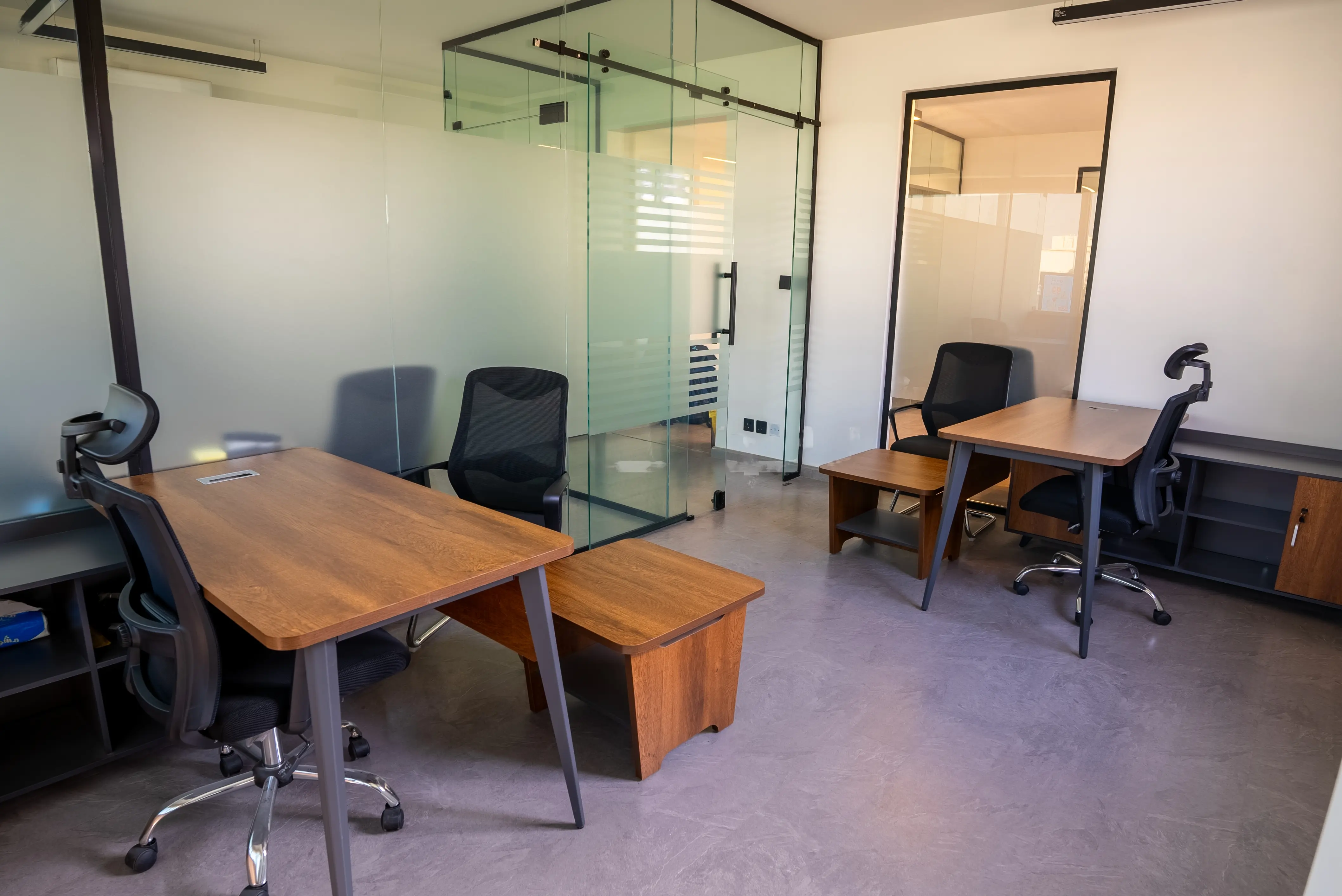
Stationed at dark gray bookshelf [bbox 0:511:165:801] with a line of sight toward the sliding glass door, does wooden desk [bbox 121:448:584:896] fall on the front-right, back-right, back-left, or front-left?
front-right

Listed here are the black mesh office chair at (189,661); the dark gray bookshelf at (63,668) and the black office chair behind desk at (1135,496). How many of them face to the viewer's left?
1

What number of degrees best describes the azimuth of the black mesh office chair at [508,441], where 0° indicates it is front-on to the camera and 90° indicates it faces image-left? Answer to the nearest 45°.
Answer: approximately 45°

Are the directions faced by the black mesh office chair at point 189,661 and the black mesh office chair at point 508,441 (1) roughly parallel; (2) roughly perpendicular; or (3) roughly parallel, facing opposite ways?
roughly parallel, facing opposite ways

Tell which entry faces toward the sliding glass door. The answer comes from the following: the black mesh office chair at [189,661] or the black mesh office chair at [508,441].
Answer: the black mesh office chair at [189,661]

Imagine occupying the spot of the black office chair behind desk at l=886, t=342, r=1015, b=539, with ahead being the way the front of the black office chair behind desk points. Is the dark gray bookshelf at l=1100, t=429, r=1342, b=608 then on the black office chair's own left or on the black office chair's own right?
on the black office chair's own left

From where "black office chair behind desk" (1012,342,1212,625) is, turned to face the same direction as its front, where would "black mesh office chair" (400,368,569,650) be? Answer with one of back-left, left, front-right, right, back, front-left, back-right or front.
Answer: front-left

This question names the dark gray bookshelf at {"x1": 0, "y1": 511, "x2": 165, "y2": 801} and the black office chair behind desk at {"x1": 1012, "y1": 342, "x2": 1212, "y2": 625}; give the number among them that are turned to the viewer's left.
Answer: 1

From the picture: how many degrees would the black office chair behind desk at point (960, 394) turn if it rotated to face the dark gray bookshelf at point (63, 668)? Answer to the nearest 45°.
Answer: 0° — it already faces it

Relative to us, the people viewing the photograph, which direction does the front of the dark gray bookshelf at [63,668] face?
facing the viewer and to the right of the viewer

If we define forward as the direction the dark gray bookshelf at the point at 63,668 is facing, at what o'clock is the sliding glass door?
The sliding glass door is roughly at 10 o'clock from the dark gray bookshelf.

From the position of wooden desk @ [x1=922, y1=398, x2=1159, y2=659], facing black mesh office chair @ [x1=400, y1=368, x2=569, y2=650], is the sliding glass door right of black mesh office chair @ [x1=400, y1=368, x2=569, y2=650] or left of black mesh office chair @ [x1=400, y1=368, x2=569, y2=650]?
right

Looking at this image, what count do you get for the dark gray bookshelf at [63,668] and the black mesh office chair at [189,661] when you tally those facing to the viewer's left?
0

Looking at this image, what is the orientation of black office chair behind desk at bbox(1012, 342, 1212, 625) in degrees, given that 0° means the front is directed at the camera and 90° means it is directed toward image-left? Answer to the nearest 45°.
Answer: approximately 90°

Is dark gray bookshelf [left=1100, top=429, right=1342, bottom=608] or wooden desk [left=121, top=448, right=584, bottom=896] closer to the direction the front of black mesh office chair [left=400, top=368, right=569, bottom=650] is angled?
the wooden desk

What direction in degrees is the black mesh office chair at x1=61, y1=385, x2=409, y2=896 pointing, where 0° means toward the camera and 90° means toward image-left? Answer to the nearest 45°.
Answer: approximately 225°
